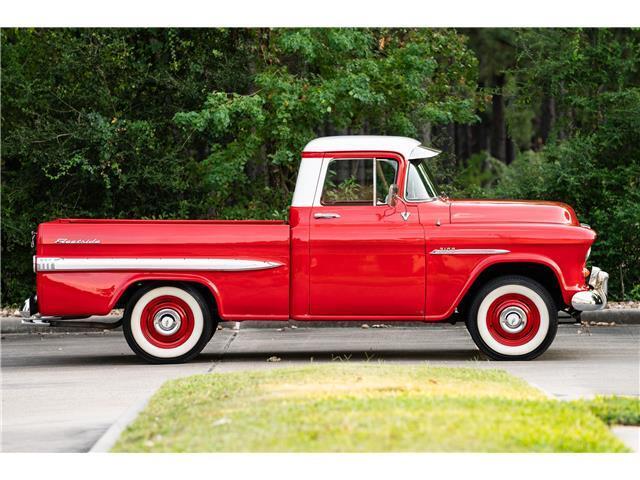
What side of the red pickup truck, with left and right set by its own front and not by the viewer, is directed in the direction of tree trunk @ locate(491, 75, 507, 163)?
left

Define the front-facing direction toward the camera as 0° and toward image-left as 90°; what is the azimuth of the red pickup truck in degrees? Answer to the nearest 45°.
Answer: approximately 270°

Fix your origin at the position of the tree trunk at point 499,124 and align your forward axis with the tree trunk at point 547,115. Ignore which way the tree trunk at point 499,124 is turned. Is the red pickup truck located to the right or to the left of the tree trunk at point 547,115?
right

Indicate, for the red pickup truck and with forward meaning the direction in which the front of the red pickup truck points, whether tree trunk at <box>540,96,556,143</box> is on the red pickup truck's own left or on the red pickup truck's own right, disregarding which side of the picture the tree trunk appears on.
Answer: on the red pickup truck's own left
